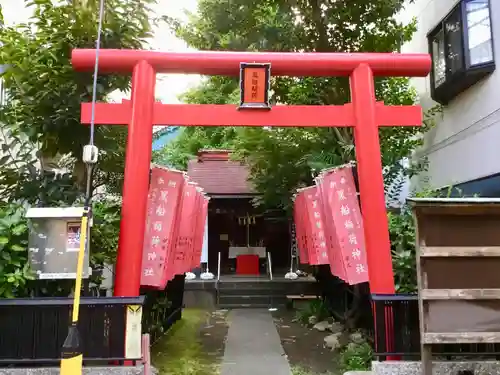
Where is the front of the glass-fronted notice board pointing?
toward the camera

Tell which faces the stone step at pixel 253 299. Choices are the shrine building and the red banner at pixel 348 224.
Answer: the shrine building

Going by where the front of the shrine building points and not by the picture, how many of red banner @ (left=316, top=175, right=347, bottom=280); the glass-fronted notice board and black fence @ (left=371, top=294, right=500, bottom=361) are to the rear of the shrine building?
0

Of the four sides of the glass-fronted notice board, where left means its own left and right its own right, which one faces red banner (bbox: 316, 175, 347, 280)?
left

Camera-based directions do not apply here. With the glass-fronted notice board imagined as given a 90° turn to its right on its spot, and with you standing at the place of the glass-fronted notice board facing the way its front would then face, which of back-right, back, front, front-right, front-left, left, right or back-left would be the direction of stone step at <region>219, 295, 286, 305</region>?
back-right

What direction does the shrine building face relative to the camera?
toward the camera

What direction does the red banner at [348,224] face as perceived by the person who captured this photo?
facing the viewer

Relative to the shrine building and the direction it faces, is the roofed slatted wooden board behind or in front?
in front

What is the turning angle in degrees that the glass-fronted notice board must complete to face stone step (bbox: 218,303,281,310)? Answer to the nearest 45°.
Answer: approximately 135° to its left

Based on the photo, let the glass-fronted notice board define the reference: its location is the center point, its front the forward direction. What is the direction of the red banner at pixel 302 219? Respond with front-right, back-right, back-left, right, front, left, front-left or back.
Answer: back-left

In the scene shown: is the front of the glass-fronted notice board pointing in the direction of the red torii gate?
no
